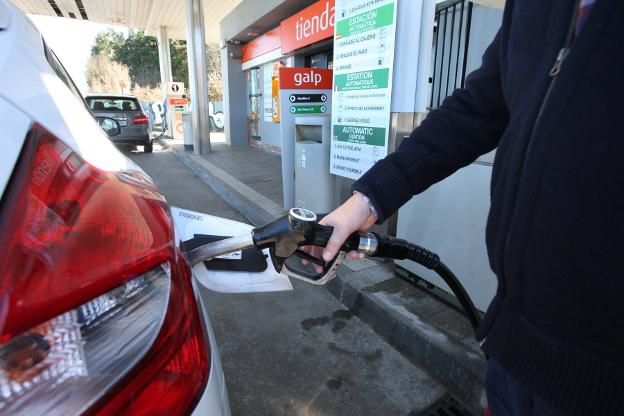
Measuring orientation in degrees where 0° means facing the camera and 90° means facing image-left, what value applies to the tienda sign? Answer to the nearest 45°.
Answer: approximately 45°

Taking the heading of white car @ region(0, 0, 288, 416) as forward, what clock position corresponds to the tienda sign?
The tienda sign is roughly at 1 o'clock from the white car.

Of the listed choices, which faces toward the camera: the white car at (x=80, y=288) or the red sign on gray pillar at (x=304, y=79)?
the red sign on gray pillar

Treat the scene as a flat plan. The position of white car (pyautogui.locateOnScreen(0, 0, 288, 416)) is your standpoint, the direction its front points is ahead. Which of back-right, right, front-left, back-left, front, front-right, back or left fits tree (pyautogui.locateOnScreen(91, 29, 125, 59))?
front

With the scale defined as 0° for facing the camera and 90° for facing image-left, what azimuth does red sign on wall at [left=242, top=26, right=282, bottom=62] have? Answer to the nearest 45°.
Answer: approximately 45°

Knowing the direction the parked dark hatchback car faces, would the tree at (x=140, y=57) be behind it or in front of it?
in front

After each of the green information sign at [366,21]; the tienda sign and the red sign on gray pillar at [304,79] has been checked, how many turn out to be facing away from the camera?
0

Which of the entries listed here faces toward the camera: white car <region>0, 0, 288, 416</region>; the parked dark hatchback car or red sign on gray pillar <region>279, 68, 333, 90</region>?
the red sign on gray pillar

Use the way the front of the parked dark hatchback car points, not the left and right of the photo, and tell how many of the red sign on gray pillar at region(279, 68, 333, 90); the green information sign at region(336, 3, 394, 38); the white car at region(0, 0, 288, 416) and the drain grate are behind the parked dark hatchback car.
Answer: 4

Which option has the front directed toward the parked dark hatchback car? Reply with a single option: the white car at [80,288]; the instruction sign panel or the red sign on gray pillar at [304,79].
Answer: the white car

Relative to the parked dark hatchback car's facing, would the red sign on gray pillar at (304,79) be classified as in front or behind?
behind

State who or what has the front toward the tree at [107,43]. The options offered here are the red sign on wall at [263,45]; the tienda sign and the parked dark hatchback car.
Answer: the parked dark hatchback car

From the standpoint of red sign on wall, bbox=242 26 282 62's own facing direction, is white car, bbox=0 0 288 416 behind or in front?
in front

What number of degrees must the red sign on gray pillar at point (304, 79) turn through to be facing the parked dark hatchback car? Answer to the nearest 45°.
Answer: approximately 135° to its right

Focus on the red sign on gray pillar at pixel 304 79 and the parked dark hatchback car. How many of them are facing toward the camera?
1

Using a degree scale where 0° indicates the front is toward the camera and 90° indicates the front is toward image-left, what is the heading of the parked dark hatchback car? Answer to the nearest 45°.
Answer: approximately 180°

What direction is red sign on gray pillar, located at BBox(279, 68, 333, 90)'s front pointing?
toward the camera

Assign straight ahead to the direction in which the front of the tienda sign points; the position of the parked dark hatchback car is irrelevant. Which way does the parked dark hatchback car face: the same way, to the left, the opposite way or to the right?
to the right

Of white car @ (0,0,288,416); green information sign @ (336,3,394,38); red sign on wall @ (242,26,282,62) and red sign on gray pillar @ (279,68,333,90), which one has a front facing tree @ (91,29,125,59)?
the white car

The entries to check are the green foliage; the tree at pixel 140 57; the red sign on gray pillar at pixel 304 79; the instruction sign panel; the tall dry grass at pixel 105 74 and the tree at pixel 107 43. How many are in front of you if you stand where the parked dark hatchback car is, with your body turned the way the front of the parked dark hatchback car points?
4
